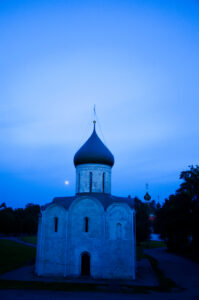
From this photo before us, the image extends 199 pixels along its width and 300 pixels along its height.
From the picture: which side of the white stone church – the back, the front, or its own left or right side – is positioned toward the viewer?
front
